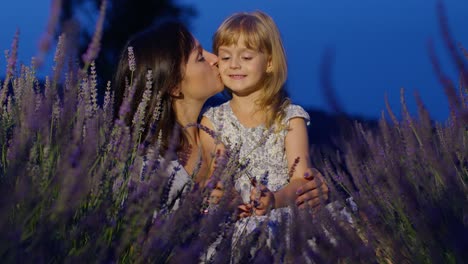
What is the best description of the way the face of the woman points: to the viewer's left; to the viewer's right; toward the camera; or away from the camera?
to the viewer's right

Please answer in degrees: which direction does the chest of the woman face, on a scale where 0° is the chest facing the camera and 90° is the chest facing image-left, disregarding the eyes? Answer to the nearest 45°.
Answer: approximately 270°

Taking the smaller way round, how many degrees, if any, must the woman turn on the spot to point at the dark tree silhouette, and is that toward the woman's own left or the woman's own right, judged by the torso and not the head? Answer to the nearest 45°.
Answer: approximately 90° to the woman's own left
